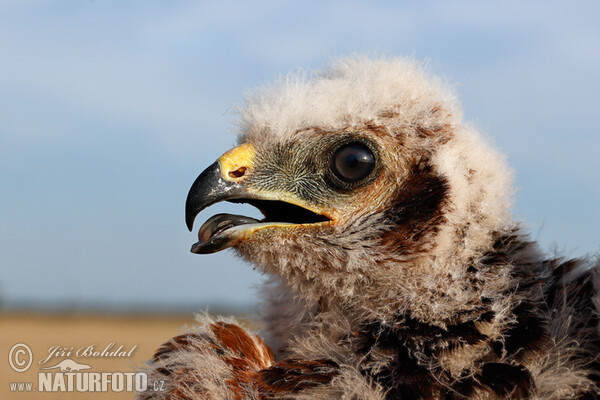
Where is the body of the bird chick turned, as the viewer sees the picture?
to the viewer's left
